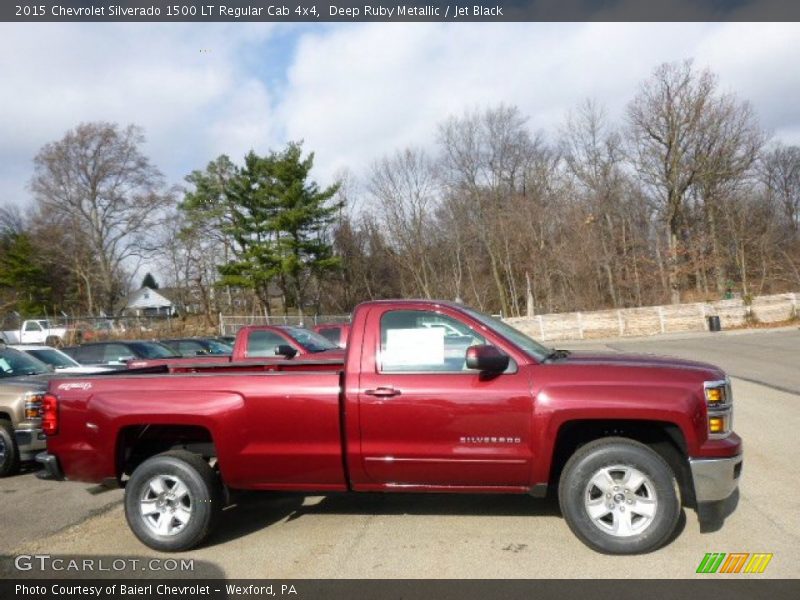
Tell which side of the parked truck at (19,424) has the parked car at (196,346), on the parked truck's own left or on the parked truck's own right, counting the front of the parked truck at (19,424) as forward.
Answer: on the parked truck's own left

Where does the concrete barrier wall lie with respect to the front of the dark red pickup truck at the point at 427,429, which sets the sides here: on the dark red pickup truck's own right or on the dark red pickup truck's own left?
on the dark red pickup truck's own left

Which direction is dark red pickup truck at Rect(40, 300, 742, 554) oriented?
to the viewer's right

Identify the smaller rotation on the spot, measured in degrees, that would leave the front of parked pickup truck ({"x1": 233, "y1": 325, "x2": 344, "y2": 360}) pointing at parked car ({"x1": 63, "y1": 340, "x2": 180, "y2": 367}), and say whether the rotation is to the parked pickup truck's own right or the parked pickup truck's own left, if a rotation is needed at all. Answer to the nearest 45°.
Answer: approximately 180°

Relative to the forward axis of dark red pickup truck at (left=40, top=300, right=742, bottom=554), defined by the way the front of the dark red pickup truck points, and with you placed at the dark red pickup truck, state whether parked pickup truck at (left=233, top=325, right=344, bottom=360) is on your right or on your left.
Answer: on your left

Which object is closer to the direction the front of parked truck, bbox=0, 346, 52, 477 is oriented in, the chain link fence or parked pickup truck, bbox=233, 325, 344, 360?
the parked pickup truck

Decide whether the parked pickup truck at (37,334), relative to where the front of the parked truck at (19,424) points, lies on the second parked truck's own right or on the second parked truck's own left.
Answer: on the second parked truck's own left

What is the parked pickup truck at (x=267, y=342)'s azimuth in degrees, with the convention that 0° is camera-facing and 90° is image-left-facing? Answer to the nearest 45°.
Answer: approximately 315°

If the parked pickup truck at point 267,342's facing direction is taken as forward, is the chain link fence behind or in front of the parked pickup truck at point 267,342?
behind

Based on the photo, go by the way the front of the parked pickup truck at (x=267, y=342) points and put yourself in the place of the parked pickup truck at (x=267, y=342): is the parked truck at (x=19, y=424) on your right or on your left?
on your right
